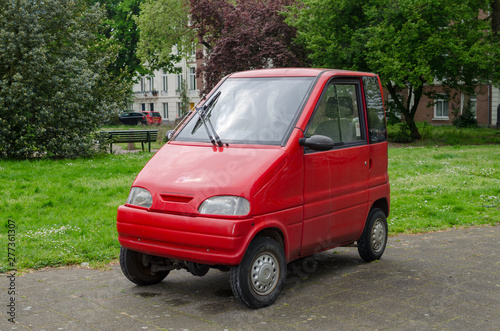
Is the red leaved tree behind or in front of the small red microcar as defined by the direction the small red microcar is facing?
behind

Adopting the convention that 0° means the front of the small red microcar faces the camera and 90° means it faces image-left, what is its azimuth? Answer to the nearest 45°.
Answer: approximately 45°

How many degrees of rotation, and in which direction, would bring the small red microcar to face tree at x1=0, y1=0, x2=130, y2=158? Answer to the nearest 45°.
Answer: approximately 90° to its right

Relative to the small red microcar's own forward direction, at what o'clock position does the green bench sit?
The green bench is roughly at 4 o'clock from the small red microcar.

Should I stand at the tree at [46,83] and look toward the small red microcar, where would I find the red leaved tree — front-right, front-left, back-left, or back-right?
back-left
